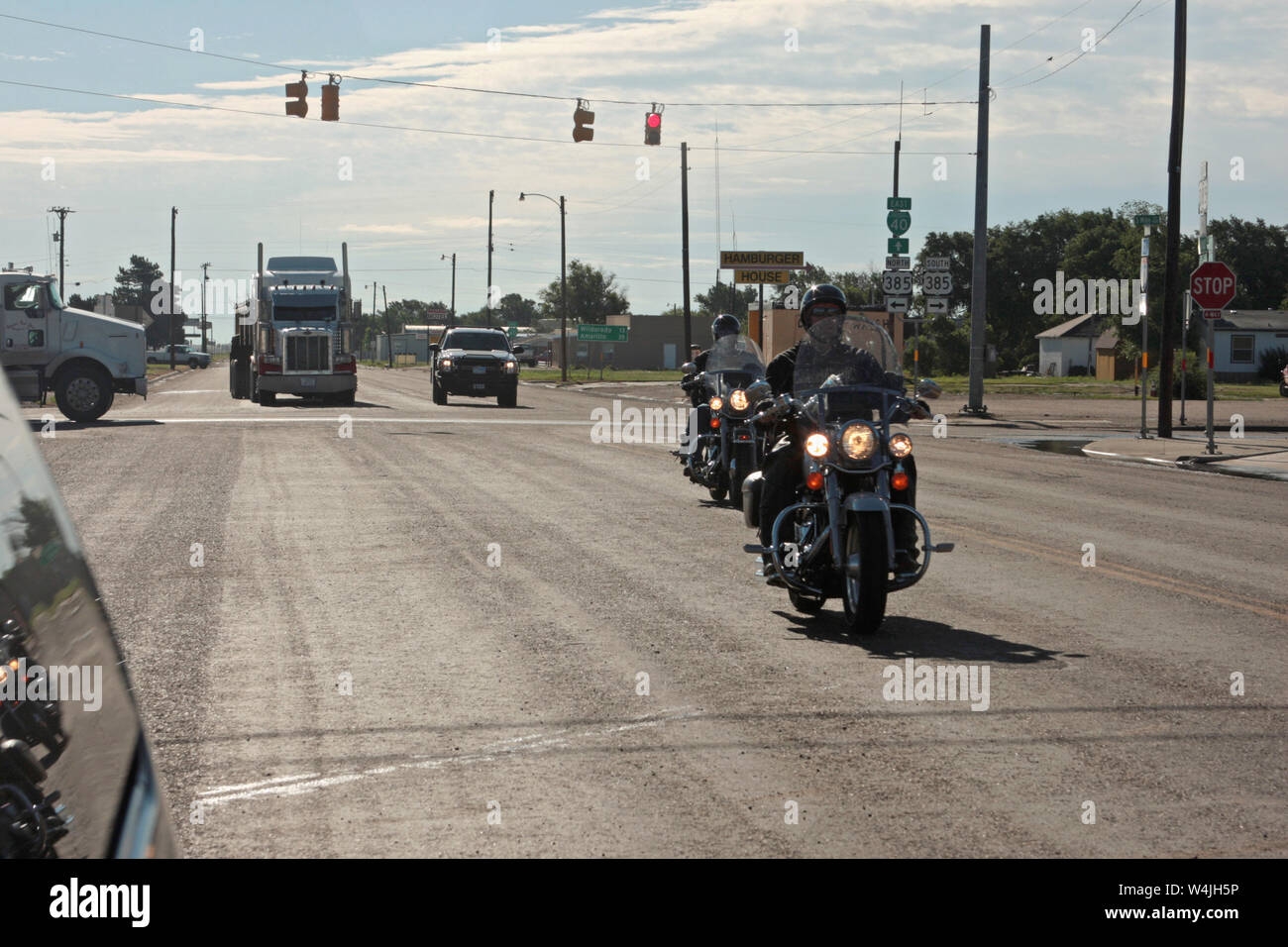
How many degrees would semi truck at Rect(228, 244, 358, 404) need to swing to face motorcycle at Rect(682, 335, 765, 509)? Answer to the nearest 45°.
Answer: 0° — it already faces it

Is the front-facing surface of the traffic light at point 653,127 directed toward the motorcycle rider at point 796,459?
yes

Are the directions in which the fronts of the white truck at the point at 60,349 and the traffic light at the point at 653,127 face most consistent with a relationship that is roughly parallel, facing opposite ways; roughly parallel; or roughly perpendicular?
roughly perpendicular

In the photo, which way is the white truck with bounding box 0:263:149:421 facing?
to the viewer's right

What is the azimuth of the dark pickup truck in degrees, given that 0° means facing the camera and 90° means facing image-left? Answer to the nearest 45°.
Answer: approximately 0°

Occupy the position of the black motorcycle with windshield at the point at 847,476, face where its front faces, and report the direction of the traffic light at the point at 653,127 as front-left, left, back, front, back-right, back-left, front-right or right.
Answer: back
